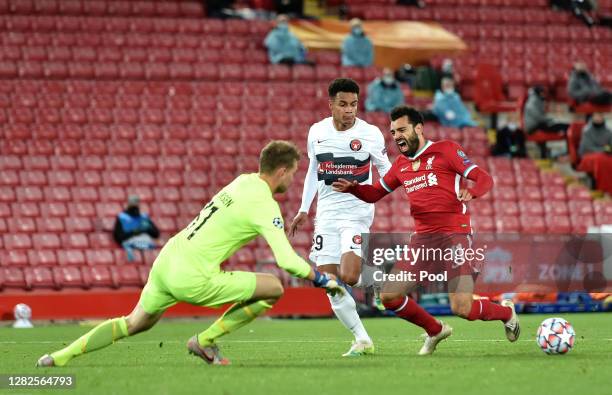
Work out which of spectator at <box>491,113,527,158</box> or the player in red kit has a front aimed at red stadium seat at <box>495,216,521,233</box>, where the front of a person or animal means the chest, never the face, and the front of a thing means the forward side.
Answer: the spectator

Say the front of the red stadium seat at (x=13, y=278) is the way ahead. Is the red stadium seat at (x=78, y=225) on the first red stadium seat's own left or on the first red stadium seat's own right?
on the first red stadium seat's own left

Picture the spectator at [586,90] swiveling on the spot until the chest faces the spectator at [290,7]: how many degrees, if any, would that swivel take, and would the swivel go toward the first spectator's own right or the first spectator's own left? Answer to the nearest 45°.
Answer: approximately 135° to the first spectator's own right

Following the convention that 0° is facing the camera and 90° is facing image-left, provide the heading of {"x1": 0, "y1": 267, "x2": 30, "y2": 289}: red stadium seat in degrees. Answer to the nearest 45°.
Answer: approximately 0°

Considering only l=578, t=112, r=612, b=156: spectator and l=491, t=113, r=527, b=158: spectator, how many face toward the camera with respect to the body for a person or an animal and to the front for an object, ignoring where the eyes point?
2

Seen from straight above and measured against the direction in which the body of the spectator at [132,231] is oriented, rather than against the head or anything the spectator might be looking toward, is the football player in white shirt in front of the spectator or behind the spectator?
in front

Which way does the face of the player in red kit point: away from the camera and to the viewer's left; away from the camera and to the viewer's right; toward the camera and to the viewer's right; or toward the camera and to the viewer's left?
toward the camera and to the viewer's left

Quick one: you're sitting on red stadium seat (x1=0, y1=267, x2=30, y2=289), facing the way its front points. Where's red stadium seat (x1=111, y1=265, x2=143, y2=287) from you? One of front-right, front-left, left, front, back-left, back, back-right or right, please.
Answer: left

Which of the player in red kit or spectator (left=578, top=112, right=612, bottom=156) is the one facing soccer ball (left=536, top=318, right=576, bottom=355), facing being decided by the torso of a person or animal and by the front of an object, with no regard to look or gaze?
the spectator

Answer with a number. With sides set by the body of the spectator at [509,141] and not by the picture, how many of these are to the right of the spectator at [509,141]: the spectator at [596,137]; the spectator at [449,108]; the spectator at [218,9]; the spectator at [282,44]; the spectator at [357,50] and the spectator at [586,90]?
4

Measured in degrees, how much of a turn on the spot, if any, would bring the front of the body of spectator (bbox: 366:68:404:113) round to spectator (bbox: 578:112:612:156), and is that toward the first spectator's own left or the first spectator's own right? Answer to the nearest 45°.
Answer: approximately 90° to the first spectator's own left

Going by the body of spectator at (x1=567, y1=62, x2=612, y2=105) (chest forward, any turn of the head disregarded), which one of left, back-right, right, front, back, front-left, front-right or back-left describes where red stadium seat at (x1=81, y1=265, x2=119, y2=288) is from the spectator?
right
